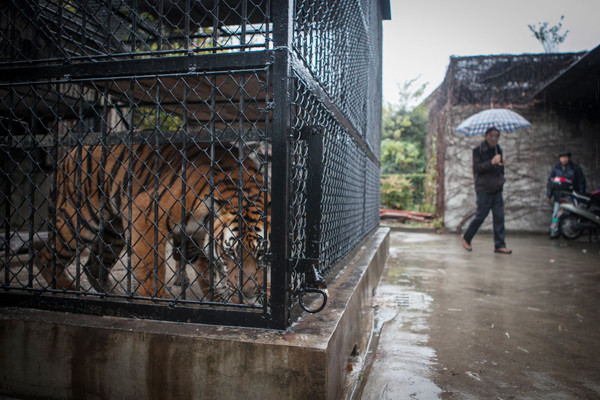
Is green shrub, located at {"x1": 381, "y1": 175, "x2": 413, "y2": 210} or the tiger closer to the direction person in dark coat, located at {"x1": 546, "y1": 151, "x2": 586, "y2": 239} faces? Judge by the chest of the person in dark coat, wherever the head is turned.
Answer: the tiger

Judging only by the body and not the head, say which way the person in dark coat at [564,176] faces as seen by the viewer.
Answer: toward the camera

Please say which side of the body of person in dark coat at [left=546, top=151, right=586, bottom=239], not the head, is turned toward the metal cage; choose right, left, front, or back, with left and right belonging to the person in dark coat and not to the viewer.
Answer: front

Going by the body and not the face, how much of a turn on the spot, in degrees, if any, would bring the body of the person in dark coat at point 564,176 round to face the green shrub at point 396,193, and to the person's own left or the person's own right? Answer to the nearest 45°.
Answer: approximately 135° to the person's own right

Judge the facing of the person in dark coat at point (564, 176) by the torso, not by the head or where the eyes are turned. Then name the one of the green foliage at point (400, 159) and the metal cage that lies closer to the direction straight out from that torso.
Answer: the metal cage

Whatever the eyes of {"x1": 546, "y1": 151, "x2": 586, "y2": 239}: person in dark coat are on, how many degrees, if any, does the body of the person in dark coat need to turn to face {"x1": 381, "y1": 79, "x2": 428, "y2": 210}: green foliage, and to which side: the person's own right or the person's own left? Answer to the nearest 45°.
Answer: approximately 135° to the person's own right

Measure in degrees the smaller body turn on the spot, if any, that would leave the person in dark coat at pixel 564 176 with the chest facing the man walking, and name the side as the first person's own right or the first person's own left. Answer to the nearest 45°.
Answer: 0° — they already face them

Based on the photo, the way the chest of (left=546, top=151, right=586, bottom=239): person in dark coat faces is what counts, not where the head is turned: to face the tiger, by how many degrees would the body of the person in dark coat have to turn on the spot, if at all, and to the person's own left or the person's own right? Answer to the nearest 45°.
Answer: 0° — they already face it

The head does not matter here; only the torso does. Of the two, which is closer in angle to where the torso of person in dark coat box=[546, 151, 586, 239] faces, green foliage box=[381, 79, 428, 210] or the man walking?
the man walking
